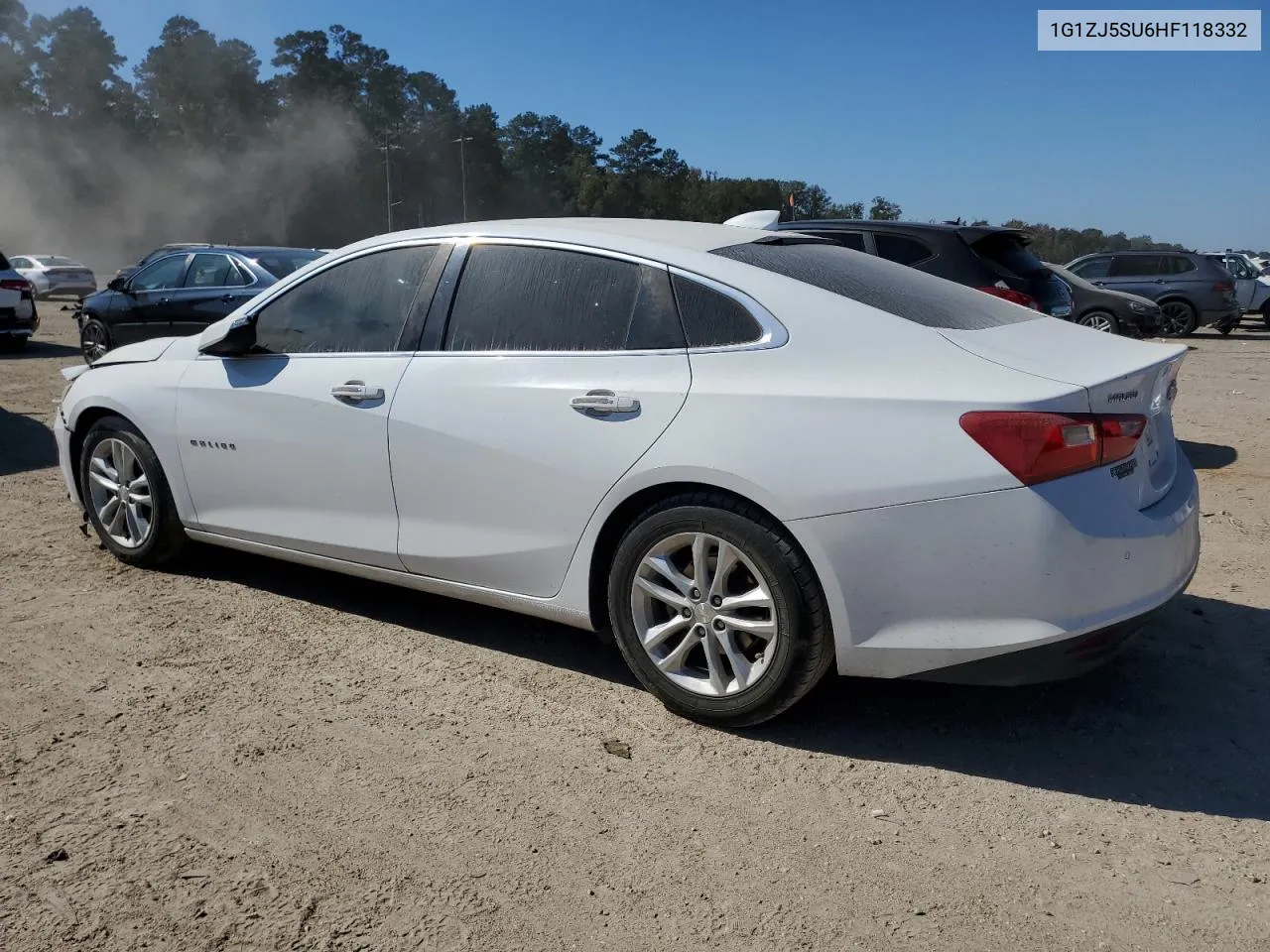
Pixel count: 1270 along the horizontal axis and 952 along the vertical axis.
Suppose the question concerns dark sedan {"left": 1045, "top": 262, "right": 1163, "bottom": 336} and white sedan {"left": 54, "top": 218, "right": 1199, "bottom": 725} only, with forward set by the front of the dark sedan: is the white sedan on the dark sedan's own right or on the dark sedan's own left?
on the dark sedan's own right

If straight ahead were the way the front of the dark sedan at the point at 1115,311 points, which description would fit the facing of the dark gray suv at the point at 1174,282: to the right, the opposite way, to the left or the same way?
the opposite way

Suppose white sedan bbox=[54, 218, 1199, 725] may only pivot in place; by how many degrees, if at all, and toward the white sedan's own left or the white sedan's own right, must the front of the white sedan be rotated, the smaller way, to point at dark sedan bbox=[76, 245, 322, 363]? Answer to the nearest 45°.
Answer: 0° — it already faces it

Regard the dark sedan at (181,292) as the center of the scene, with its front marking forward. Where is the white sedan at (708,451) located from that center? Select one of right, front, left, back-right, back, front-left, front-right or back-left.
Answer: back-left

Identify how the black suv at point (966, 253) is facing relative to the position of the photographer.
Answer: facing away from the viewer and to the left of the viewer

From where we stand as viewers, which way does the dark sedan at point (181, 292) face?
facing away from the viewer and to the left of the viewer

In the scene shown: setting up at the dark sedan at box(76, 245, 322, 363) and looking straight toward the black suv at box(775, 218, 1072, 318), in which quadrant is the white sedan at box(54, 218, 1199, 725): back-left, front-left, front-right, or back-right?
front-right

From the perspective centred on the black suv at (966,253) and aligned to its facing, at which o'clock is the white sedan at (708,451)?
The white sedan is roughly at 8 o'clock from the black suv.

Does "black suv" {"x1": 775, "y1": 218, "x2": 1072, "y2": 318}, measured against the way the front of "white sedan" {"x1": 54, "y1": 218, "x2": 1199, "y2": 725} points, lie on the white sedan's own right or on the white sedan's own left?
on the white sedan's own right

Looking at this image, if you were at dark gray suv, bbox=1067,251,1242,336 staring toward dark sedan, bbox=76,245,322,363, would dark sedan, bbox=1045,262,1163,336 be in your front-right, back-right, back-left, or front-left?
front-left

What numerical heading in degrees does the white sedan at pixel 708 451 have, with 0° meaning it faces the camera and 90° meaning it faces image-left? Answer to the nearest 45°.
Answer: approximately 135°
